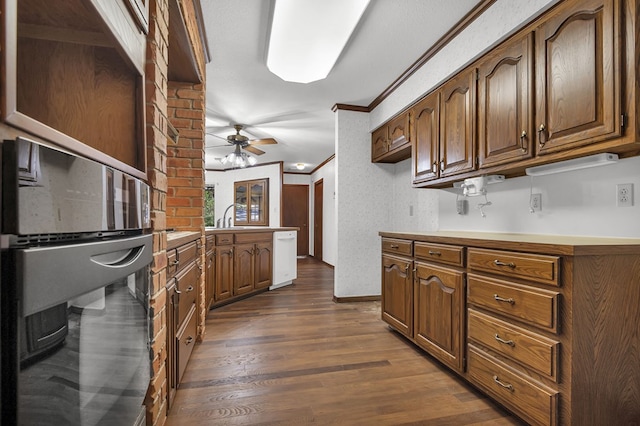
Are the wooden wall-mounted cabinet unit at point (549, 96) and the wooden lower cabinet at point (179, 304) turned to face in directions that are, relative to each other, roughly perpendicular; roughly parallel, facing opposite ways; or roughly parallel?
roughly parallel, facing opposite ways

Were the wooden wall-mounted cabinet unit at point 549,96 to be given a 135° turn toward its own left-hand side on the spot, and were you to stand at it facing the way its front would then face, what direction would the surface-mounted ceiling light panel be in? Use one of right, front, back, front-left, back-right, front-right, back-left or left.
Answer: back

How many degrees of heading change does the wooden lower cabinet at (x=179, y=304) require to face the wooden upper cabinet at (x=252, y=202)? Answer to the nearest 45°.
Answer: approximately 90° to its left

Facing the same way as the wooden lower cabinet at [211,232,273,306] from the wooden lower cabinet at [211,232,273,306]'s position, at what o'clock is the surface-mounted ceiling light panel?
The surface-mounted ceiling light panel is roughly at 1 o'clock from the wooden lower cabinet.

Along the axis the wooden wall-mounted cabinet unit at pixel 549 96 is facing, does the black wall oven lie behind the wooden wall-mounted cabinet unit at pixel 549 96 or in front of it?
in front

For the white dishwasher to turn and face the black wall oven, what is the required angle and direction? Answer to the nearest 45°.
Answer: approximately 45° to its right

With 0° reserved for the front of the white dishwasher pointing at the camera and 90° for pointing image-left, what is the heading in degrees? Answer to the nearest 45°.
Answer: approximately 315°

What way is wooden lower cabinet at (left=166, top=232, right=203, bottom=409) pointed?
to the viewer's right

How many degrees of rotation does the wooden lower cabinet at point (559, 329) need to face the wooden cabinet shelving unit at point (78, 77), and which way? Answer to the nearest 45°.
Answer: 0° — it already faces it

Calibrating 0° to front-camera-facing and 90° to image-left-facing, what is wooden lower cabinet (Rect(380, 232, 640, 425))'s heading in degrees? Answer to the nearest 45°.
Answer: approximately 45°

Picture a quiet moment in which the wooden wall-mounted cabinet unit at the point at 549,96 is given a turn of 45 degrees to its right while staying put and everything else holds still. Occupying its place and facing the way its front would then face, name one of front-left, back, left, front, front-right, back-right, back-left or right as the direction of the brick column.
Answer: front-left

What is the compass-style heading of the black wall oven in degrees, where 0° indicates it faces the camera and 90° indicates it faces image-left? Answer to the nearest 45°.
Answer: approximately 315°

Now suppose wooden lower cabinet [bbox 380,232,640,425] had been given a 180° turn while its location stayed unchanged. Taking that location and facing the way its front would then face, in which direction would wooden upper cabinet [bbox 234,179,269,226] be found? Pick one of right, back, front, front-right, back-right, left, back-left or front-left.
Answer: left

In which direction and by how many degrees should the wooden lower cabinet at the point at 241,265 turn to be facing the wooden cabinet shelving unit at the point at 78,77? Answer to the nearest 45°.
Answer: approximately 45° to its right
